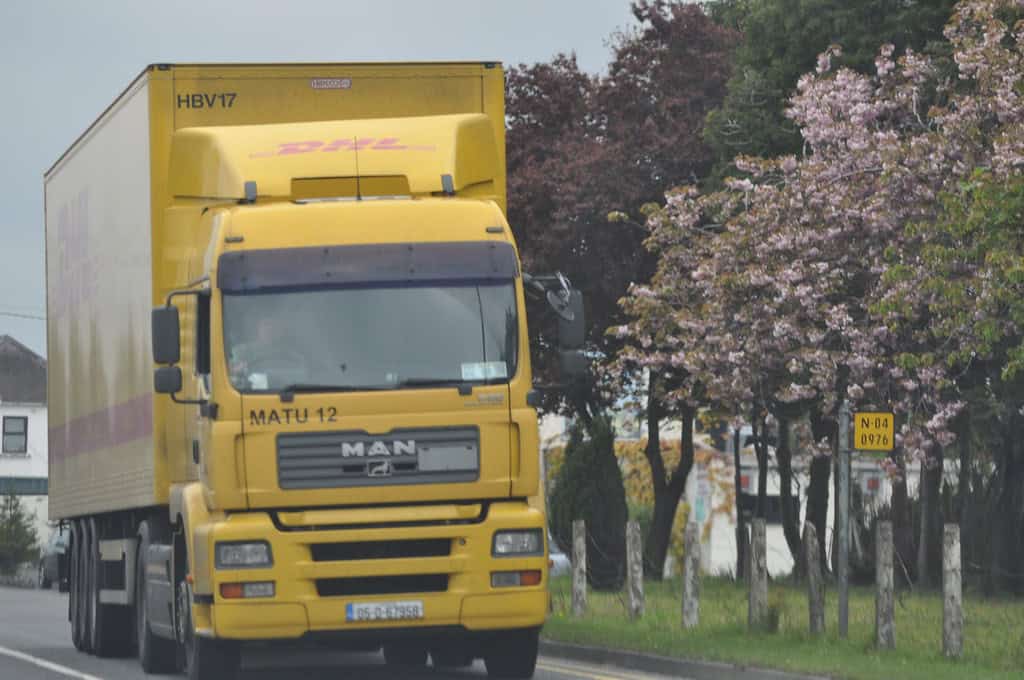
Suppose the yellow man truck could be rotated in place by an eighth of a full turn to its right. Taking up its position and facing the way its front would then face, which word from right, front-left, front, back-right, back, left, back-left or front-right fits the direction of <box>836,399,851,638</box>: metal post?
back

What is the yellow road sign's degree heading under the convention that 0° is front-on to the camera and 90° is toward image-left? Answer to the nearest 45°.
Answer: approximately 0°

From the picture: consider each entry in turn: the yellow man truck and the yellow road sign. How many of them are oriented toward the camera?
2

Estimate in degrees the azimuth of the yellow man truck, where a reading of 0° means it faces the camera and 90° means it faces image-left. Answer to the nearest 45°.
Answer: approximately 0°

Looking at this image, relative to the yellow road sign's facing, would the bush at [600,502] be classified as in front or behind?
behind

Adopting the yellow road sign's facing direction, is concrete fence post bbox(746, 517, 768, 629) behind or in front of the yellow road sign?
behind

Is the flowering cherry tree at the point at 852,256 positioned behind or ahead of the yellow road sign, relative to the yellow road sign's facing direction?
behind

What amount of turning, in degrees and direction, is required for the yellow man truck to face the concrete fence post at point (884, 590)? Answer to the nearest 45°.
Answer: approximately 135° to its left
